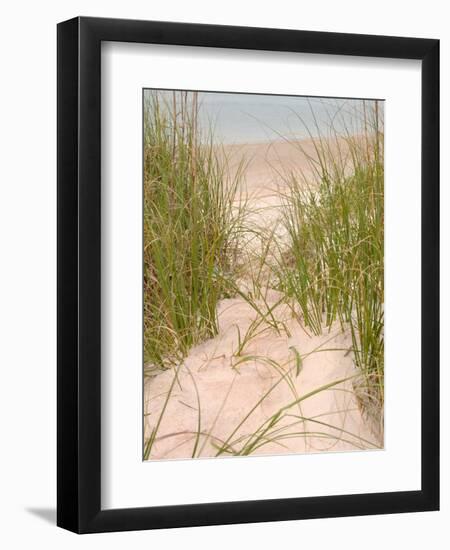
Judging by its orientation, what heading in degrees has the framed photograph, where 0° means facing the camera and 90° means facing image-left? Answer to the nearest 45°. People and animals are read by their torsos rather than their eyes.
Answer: approximately 315°
